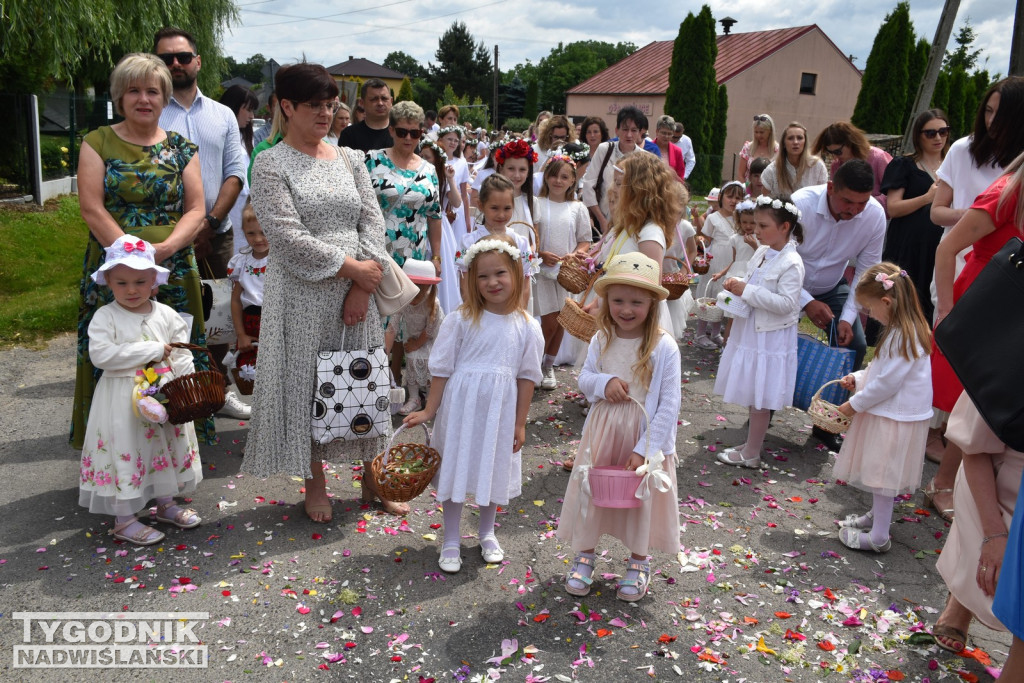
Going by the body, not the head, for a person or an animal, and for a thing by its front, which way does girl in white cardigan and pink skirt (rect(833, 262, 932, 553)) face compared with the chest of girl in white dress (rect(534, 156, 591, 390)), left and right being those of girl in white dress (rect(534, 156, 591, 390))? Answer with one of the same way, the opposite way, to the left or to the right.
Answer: to the right

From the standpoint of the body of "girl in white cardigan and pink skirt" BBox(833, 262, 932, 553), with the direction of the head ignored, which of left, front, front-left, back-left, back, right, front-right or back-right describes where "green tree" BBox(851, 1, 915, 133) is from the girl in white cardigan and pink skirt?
right

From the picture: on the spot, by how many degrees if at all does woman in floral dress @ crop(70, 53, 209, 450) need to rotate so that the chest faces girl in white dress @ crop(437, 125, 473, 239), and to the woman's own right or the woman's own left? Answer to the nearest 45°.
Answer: approximately 135° to the woman's own left

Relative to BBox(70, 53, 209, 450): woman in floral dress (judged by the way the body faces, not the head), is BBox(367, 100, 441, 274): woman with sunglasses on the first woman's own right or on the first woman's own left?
on the first woman's own left

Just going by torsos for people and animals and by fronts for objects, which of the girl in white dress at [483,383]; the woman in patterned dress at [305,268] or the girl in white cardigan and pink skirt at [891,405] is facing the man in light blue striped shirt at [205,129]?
the girl in white cardigan and pink skirt at [891,405]

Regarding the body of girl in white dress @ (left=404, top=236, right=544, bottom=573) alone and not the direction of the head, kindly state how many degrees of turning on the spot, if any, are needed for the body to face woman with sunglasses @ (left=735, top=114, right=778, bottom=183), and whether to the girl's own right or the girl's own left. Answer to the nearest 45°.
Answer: approximately 135° to the girl's own left

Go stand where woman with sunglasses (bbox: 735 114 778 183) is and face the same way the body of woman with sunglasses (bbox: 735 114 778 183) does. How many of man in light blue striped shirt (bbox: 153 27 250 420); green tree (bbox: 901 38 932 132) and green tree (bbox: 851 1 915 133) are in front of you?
1

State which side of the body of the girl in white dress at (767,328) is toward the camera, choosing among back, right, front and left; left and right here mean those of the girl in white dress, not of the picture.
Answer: left

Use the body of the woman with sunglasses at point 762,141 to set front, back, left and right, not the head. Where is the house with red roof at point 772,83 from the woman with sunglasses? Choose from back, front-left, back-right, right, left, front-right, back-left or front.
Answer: back-right

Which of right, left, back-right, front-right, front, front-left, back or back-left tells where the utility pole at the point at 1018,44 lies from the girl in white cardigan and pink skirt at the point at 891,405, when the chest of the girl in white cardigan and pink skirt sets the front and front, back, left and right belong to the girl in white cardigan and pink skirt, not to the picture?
right
